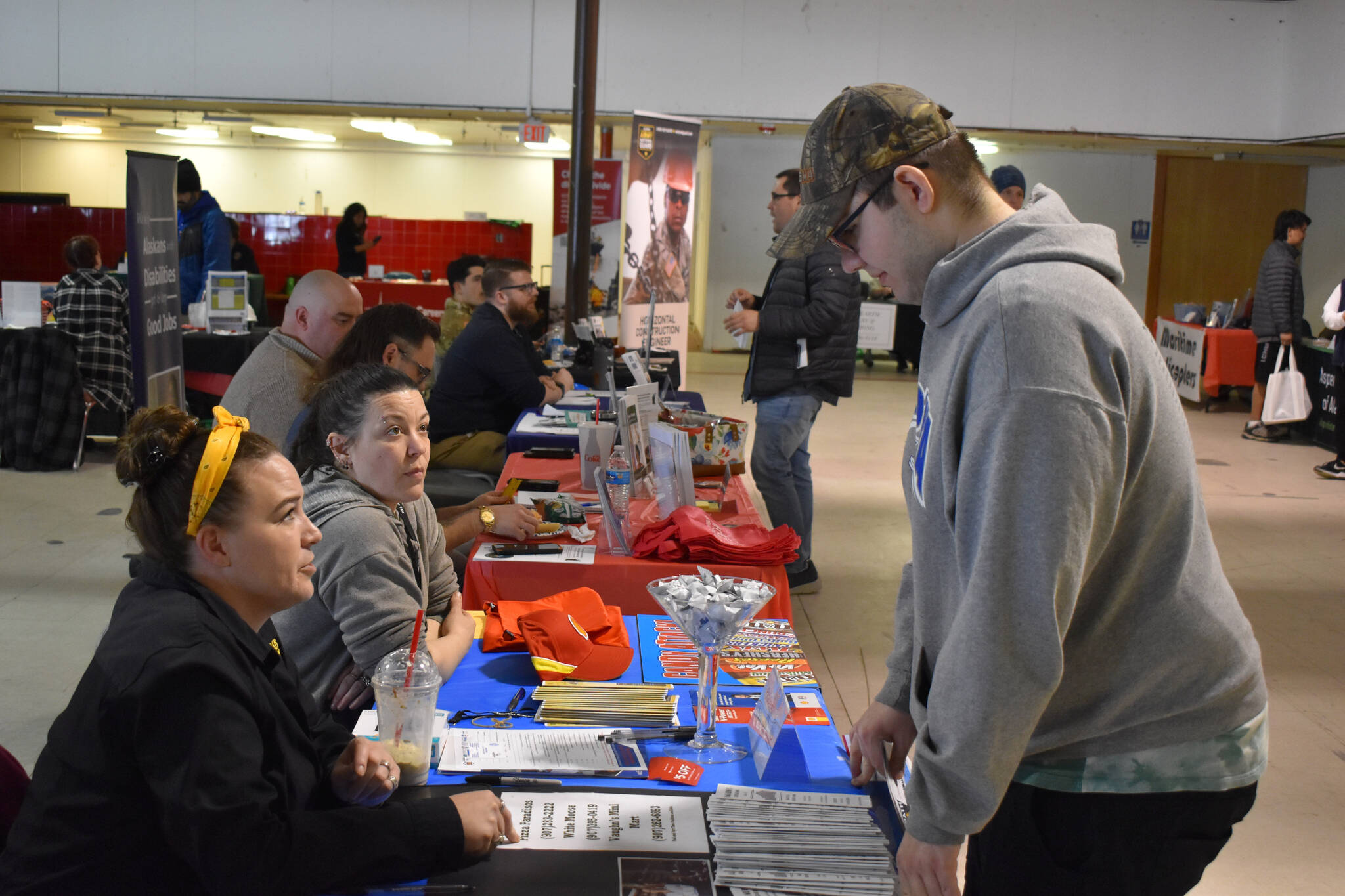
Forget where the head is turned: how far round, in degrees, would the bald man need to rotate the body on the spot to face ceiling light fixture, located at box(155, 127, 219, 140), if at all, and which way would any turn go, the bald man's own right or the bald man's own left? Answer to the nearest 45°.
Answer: approximately 90° to the bald man's own left

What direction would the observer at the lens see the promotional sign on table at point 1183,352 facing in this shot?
facing the viewer and to the left of the viewer

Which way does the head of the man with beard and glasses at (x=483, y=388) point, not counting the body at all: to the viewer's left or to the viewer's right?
to the viewer's right

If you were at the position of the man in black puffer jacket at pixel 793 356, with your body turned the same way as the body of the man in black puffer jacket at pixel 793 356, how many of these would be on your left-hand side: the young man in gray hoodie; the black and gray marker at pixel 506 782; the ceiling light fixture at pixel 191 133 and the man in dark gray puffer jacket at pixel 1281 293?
2

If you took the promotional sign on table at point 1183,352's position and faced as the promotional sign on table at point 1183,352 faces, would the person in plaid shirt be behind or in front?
in front

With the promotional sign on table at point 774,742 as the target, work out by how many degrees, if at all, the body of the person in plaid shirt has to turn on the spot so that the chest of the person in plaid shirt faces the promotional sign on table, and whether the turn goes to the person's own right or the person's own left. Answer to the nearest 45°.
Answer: approximately 180°

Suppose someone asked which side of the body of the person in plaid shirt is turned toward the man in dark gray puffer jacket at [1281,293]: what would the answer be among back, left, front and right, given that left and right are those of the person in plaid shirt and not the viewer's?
right

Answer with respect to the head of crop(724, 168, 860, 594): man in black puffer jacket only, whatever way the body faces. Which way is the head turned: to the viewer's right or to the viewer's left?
to the viewer's left

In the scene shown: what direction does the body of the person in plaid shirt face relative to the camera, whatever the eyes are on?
away from the camera

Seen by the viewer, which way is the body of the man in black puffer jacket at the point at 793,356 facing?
to the viewer's left

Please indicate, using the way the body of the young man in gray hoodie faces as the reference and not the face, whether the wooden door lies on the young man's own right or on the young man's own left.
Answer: on the young man's own right

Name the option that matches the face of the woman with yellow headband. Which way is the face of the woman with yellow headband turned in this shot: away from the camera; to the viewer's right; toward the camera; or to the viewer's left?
to the viewer's right

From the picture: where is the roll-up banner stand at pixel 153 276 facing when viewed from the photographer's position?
facing the viewer and to the right of the viewer

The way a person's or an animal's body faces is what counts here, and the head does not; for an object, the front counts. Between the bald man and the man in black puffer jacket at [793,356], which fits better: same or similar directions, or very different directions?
very different directions

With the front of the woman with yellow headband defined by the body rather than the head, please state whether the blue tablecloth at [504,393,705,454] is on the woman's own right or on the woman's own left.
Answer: on the woman's own left

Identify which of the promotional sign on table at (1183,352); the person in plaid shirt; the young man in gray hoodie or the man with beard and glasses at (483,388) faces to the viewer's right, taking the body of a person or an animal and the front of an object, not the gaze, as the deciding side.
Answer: the man with beard and glasses

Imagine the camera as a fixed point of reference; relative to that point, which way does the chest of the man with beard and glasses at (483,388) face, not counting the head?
to the viewer's right
